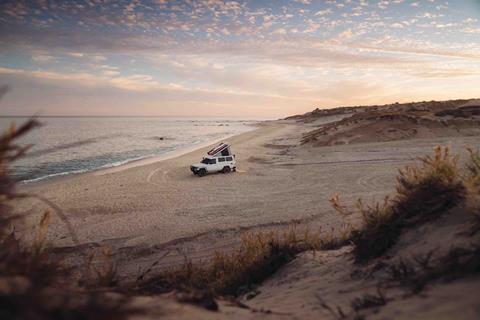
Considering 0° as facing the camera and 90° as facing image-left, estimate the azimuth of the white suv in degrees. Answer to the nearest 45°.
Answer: approximately 45°
